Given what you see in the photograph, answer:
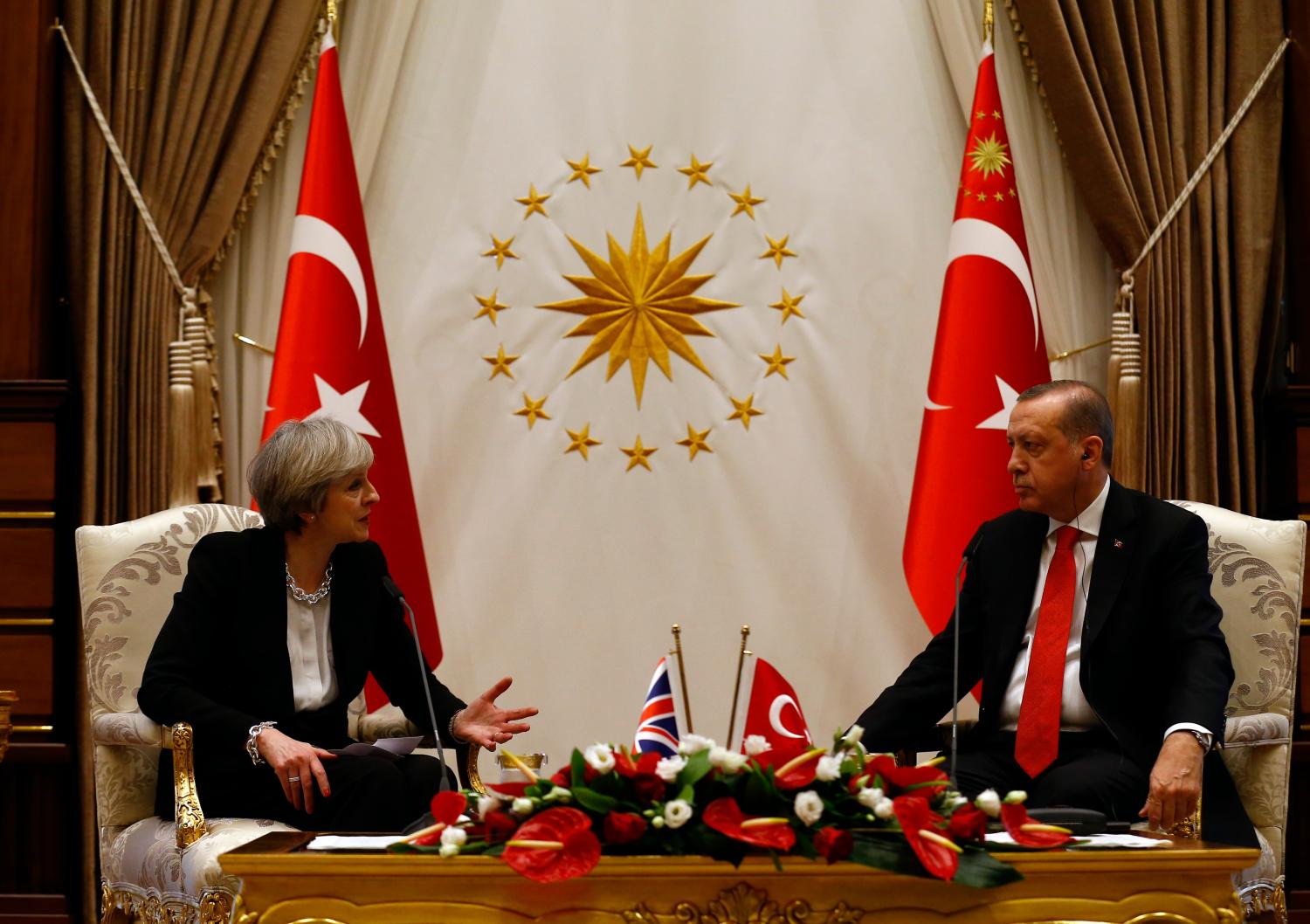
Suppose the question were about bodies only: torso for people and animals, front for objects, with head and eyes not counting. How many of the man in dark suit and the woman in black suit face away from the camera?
0

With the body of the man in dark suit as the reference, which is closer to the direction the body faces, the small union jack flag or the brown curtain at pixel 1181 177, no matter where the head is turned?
the small union jack flag

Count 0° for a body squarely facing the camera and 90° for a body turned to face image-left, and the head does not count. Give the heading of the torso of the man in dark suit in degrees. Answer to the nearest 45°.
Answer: approximately 45°

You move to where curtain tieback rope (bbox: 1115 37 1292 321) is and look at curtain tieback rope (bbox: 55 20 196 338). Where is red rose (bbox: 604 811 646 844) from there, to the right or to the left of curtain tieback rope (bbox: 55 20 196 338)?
left

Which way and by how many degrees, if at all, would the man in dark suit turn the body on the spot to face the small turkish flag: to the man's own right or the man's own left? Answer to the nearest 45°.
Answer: approximately 90° to the man's own right

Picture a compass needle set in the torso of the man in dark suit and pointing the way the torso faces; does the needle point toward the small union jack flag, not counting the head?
yes

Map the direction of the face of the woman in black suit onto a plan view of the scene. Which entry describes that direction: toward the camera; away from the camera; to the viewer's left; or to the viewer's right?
to the viewer's right

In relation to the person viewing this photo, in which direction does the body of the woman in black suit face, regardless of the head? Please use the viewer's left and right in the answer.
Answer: facing the viewer and to the right of the viewer

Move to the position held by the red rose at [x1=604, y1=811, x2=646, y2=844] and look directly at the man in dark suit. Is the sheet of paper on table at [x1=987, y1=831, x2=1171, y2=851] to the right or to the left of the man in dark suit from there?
right
